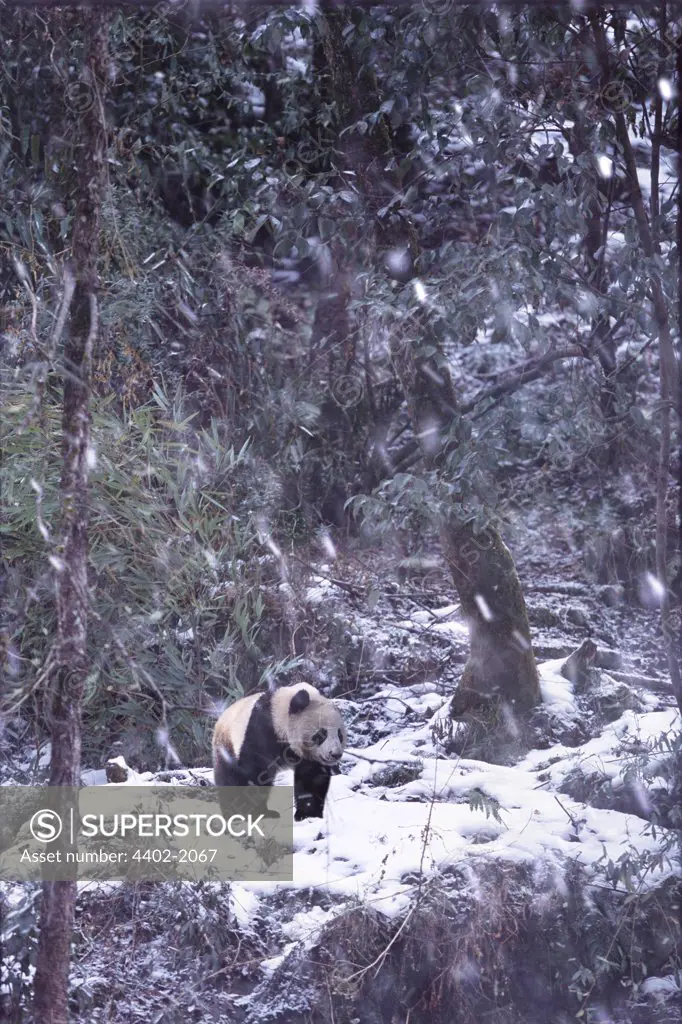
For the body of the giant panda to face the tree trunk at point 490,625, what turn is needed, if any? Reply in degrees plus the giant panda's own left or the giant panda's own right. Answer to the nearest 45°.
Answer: approximately 90° to the giant panda's own left

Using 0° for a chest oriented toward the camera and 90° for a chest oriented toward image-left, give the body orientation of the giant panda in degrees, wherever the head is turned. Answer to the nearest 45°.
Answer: approximately 315°
